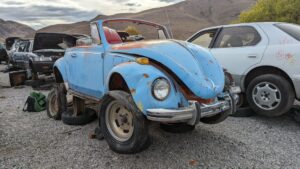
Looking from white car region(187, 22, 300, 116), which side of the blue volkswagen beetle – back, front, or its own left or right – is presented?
left

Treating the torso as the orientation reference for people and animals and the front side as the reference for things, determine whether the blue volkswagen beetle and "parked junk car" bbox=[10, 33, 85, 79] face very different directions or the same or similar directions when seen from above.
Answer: same or similar directions

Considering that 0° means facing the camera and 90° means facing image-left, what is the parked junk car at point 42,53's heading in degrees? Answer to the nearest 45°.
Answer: approximately 315°

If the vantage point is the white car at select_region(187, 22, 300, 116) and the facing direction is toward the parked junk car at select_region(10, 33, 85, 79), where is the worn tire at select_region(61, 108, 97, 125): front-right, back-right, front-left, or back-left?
front-left

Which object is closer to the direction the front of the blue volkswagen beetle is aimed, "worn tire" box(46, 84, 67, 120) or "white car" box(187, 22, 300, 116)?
the white car

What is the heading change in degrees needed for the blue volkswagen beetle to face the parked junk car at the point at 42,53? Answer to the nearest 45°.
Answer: approximately 180°

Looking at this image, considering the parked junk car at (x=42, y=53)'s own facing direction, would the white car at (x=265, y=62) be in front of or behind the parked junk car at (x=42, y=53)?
in front

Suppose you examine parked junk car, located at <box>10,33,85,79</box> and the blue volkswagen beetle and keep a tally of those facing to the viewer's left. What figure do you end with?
0

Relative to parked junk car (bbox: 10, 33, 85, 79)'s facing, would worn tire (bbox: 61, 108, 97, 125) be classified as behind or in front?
in front

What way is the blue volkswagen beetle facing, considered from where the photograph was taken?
facing the viewer and to the right of the viewer

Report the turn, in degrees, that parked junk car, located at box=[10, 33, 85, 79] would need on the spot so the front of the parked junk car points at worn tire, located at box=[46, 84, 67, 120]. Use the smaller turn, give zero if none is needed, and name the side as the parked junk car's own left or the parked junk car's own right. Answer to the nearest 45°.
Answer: approximately 45° to the parked junk car's own right
